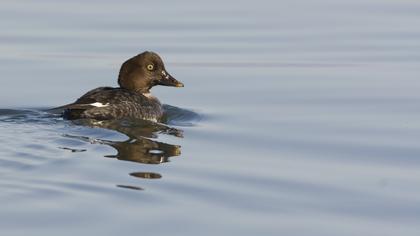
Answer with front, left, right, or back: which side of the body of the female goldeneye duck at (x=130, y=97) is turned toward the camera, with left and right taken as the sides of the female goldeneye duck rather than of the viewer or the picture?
right
